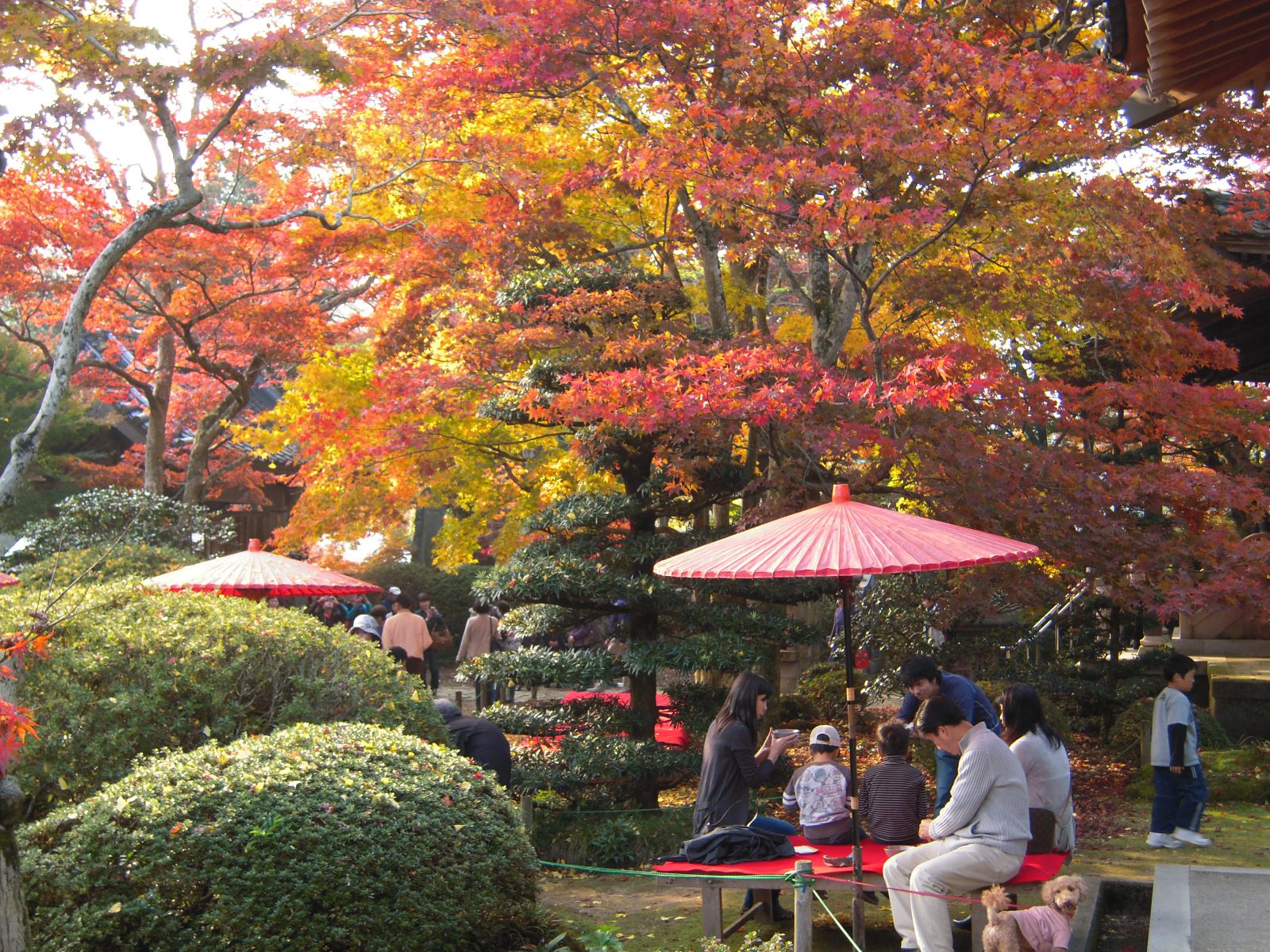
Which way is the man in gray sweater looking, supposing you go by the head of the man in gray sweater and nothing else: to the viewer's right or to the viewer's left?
to the viewer's left

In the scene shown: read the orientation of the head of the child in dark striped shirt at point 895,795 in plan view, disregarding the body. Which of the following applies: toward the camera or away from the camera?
away from the camera

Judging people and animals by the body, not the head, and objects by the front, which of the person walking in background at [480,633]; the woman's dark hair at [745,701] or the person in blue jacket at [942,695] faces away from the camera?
the person walking in background

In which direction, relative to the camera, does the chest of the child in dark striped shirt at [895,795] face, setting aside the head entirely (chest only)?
away from the camera

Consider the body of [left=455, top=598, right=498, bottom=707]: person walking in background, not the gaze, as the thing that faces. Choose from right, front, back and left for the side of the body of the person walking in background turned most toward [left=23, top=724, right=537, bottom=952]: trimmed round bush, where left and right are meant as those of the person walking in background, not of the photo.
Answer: back

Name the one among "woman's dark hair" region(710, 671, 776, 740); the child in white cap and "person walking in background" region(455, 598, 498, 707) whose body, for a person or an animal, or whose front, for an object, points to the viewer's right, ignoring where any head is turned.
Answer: the woman's dark hair

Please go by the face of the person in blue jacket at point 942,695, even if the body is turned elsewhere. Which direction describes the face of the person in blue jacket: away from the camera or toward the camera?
toward the camera

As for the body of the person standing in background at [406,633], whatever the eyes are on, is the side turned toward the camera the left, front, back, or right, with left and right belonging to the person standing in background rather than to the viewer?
back

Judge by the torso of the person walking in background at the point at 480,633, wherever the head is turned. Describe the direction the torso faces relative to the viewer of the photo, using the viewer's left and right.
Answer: facing away from the viewer

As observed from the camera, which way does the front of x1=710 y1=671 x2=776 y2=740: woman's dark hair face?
facing to the right of the viewer

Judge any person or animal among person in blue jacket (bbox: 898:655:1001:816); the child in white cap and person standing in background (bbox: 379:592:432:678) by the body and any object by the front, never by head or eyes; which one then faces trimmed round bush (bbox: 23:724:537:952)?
the person in blue jacket

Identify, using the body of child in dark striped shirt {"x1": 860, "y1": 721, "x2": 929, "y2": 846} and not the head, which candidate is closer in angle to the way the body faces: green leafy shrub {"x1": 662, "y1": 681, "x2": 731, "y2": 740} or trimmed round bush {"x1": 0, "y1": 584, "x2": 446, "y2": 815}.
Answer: the green leafy shrub

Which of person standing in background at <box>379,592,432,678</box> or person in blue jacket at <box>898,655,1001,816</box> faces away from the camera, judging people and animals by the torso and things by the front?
the person standing in background

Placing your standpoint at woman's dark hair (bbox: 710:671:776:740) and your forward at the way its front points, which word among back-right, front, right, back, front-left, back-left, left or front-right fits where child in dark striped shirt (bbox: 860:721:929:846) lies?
front

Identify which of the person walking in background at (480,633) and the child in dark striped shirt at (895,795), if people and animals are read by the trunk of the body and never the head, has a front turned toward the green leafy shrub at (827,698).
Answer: the child in dark striped shirt

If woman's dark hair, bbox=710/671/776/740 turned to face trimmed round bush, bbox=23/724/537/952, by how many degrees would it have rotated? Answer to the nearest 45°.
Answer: approximately 135° to its right

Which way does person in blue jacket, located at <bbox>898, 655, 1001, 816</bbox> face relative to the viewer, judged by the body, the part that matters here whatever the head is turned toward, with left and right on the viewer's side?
facing the viewer and to the left of the viewer
